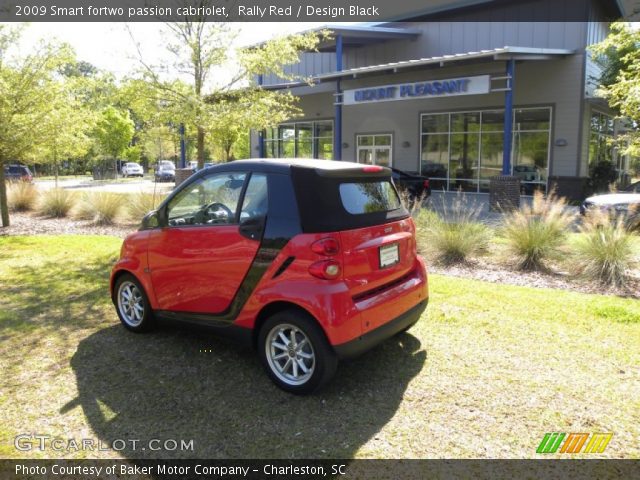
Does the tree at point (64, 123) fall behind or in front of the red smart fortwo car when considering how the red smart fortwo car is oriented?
in front

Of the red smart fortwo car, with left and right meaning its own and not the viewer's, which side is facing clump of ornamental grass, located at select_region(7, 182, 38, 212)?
front

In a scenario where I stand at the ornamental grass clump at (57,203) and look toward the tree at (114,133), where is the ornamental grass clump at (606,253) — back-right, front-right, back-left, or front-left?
back-right

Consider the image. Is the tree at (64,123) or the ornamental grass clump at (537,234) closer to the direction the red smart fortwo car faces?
the tree

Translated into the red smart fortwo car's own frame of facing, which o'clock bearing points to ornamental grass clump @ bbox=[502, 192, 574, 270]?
The ornamental grass clump is roughly at 3 o'clock from the red smart fortwo car.

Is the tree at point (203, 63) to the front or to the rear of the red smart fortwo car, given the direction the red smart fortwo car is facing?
to the front

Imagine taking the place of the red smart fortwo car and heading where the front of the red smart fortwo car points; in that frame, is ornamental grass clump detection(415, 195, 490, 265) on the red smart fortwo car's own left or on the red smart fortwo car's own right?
on the red smart fortwo car's own right

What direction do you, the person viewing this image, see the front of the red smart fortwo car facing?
facing away from the viewer and to the left of the viewer

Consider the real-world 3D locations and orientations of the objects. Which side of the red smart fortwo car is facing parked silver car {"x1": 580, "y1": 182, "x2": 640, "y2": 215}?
right
